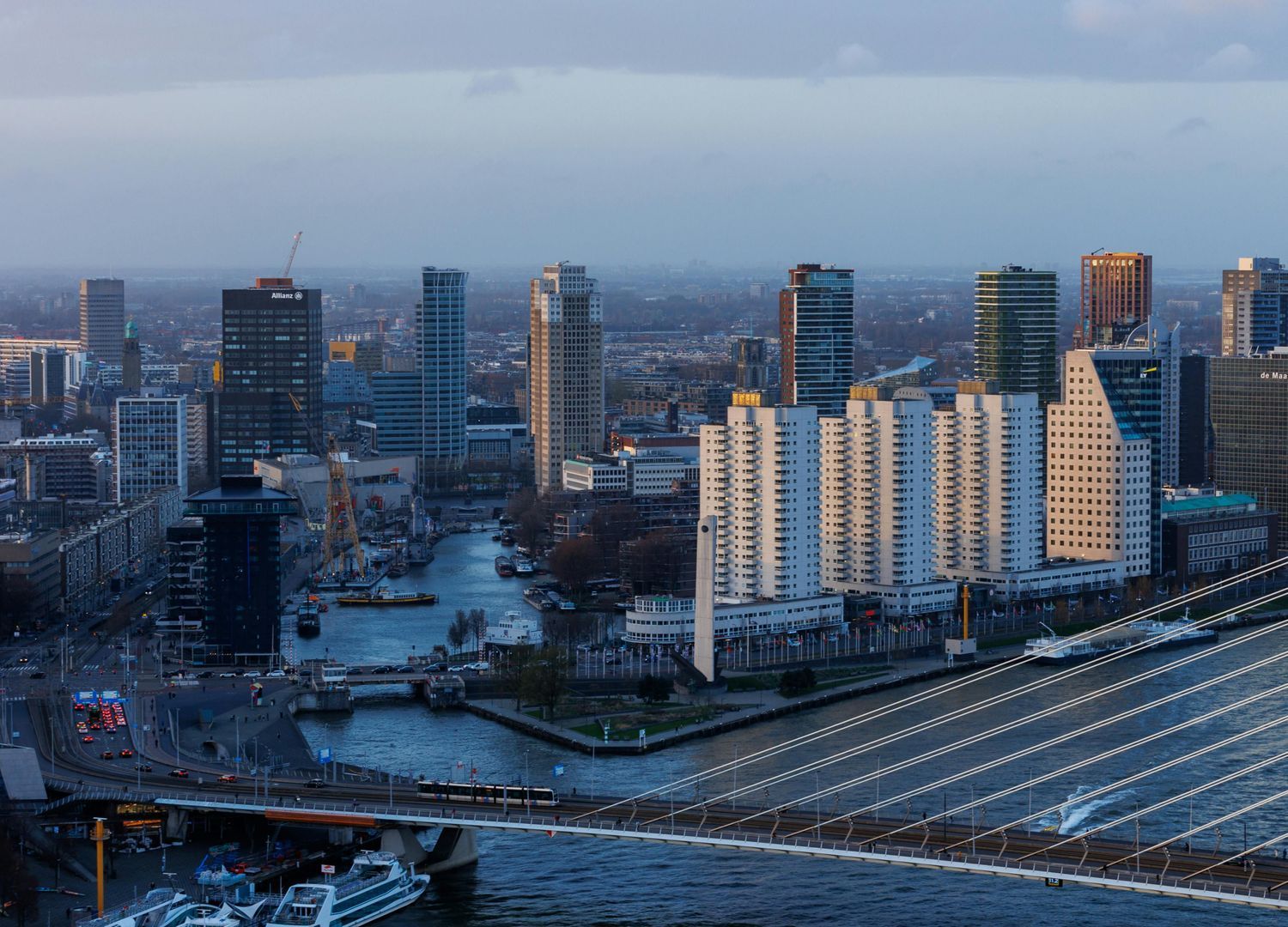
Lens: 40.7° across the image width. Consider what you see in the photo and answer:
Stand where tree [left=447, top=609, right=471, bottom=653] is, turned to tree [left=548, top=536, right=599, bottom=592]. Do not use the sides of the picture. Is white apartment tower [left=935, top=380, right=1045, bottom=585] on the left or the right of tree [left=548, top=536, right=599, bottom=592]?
right

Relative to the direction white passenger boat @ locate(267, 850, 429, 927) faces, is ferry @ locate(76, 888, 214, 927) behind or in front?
behind

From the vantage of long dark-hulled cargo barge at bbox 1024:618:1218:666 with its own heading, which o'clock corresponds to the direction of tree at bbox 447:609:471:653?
The tree is roughly at 1 o'clock from the long dark-hulled cargo barge.

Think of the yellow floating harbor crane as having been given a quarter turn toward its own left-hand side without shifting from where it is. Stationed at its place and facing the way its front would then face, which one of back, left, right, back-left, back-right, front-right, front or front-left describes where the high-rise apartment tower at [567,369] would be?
back-left

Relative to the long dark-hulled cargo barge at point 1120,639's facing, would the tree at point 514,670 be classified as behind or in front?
behind

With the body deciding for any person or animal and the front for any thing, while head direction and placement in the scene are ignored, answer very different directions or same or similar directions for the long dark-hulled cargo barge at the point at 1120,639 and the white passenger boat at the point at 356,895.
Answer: same or similar directions

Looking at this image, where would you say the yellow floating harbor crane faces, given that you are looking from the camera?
facing to the left of the viewer
